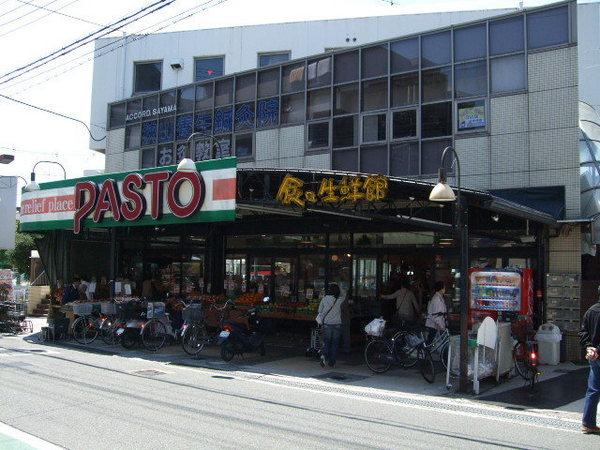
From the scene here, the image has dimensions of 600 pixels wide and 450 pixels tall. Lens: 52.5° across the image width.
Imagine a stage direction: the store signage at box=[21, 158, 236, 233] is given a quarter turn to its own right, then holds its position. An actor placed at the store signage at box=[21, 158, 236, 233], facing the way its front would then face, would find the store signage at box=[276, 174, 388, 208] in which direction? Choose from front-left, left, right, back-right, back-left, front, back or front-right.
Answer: back

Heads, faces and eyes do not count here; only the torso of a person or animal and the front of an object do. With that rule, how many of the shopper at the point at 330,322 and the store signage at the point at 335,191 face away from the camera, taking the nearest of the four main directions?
1

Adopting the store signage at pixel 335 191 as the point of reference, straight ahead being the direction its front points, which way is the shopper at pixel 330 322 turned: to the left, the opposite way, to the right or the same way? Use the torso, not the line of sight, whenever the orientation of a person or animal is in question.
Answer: the opposite way

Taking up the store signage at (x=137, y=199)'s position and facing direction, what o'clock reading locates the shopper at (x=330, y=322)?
The shopper is roughly at 9 o'clock from the store signage.

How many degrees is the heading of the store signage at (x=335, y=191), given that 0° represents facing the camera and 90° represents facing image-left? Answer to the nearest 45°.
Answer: approximately 0°

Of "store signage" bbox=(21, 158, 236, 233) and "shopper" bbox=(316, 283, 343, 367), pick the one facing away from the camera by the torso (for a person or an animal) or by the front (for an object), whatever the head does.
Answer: the shopper

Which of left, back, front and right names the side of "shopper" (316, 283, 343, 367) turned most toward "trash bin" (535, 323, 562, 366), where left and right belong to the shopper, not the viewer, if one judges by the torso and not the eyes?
right

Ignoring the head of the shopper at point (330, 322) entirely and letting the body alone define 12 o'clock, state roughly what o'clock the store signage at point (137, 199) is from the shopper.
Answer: The store signage is roughly at 10 o'clock from the shopper.

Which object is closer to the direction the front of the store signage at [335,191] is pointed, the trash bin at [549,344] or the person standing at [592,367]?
the person standing

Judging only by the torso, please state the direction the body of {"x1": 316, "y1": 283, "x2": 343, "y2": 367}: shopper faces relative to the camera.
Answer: away from the camera

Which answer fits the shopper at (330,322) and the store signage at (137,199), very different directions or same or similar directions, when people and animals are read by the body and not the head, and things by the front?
very different directions

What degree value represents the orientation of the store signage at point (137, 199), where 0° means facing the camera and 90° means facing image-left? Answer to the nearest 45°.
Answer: approximately 45°
